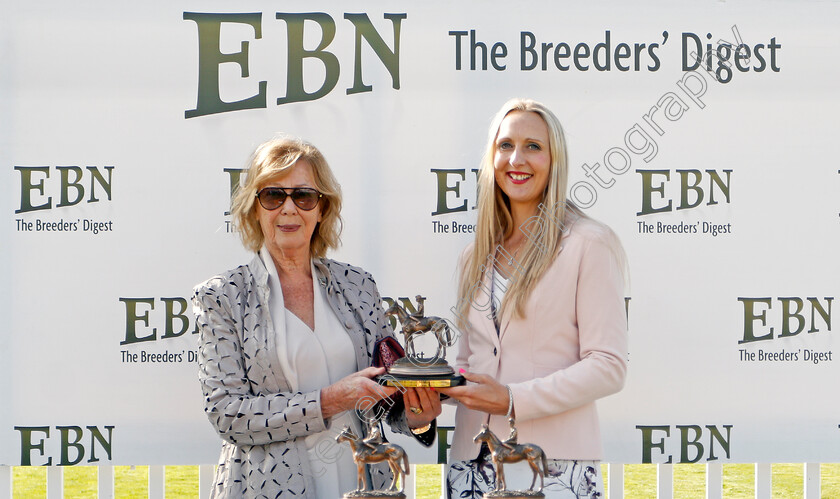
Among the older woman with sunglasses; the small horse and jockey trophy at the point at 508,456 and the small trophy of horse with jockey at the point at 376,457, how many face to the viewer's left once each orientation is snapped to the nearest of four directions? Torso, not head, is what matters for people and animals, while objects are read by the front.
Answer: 2

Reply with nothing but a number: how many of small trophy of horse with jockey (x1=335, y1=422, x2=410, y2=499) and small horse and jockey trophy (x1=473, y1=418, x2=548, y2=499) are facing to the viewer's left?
2

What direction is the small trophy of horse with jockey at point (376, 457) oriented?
to the viewer's left

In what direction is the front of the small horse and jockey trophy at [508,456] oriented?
to the viewer's left
